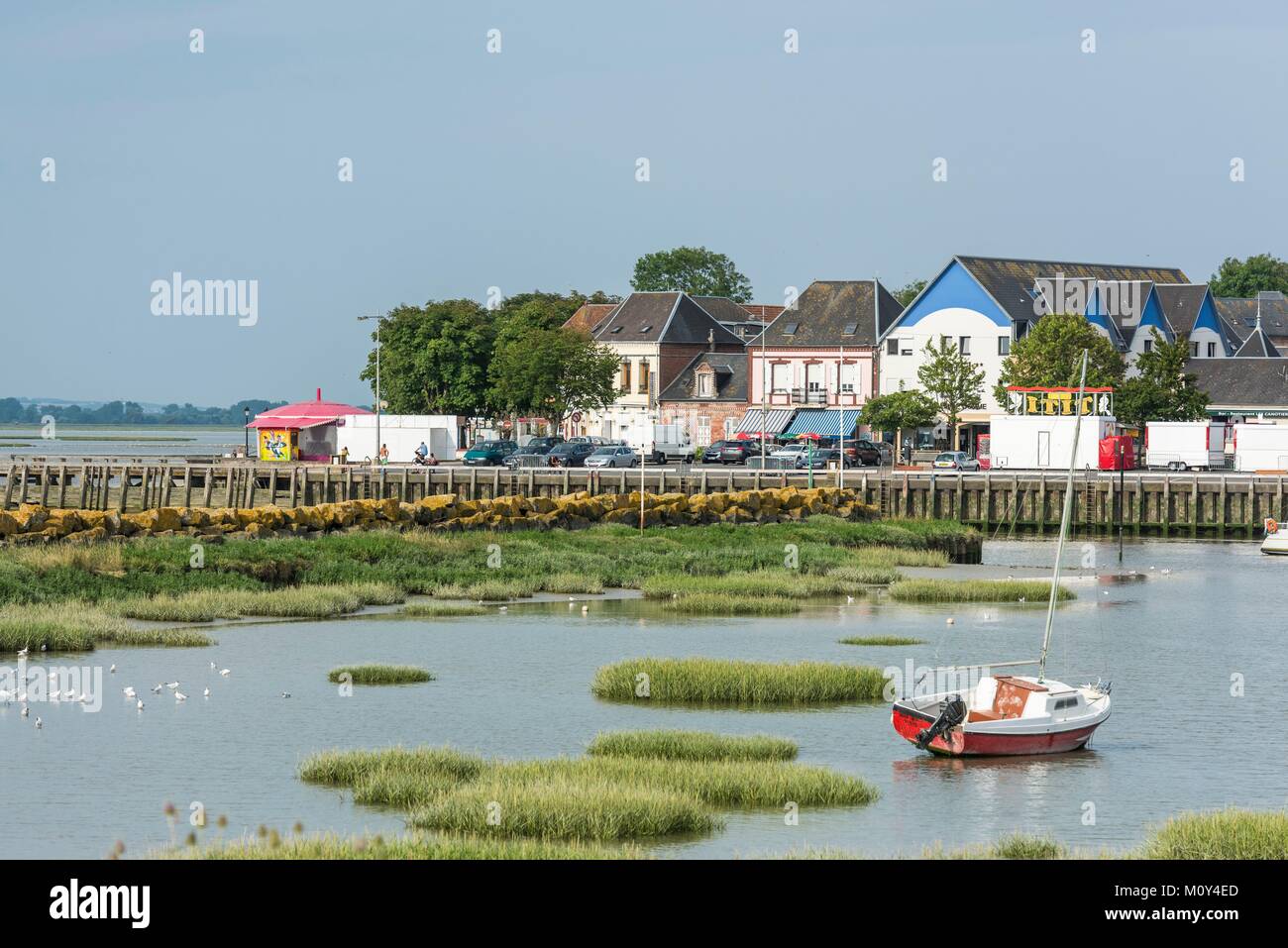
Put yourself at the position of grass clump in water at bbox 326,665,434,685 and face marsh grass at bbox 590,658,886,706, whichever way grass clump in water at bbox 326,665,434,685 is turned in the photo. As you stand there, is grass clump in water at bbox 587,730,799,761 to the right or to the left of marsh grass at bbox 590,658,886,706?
right

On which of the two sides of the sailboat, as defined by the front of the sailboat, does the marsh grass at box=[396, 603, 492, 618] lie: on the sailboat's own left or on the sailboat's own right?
on the sailboat's own left

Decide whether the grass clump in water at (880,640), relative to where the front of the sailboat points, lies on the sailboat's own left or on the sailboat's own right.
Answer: on the sailboat's own left

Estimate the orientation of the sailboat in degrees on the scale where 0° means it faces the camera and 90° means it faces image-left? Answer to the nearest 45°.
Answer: approximately 225°

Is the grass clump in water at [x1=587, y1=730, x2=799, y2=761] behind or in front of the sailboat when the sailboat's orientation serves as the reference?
behind

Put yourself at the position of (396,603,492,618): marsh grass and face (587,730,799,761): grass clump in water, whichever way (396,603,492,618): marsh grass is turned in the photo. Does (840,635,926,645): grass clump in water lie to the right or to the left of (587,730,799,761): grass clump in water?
left

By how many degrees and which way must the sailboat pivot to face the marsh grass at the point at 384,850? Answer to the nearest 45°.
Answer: approximately 180°

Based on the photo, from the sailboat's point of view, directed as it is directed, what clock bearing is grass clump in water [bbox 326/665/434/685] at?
The grass clump in water is roughly at 8 o'clock from the sailboat.
